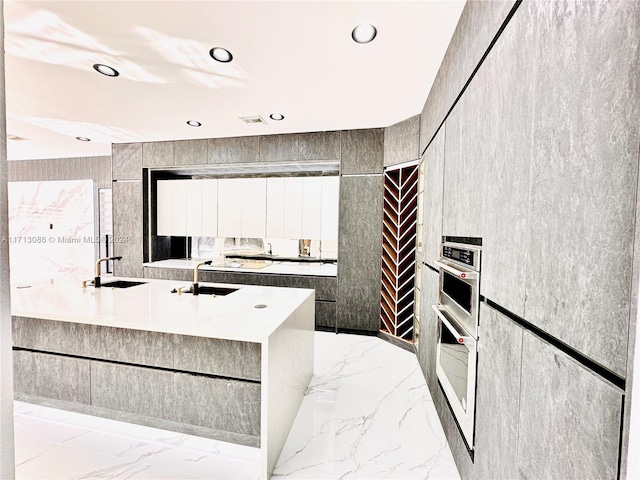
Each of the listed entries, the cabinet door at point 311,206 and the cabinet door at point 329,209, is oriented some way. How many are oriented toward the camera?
2

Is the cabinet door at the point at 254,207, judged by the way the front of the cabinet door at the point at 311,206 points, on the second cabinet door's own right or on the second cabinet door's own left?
on the second cabinet door's own right

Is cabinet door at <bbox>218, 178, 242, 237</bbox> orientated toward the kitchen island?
yes

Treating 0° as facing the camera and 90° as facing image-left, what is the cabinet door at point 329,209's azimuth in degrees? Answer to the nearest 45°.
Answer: approximately 0°

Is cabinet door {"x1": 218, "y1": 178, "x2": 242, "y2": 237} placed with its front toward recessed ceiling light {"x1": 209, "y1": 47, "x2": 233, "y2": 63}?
yes

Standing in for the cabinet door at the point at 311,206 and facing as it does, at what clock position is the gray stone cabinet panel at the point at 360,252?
The gray stone cabinet panel is roughly at 10 o'clock from the cabinet door.

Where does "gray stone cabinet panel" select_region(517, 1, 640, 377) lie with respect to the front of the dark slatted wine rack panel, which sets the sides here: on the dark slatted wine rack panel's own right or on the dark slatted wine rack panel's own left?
on the dark slatted wine rack panel's own left

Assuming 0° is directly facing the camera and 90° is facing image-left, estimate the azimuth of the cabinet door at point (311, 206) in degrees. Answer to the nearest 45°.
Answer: approximately 0°

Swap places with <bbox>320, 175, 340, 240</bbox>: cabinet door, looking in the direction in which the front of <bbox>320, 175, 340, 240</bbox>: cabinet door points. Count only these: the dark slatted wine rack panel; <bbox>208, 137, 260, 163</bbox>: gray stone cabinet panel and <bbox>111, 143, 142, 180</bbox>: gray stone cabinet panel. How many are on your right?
2

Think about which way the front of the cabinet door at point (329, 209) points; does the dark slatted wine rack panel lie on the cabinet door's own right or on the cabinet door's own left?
on the cabinet door's own left

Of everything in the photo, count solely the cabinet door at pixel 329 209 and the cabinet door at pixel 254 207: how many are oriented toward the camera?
2
